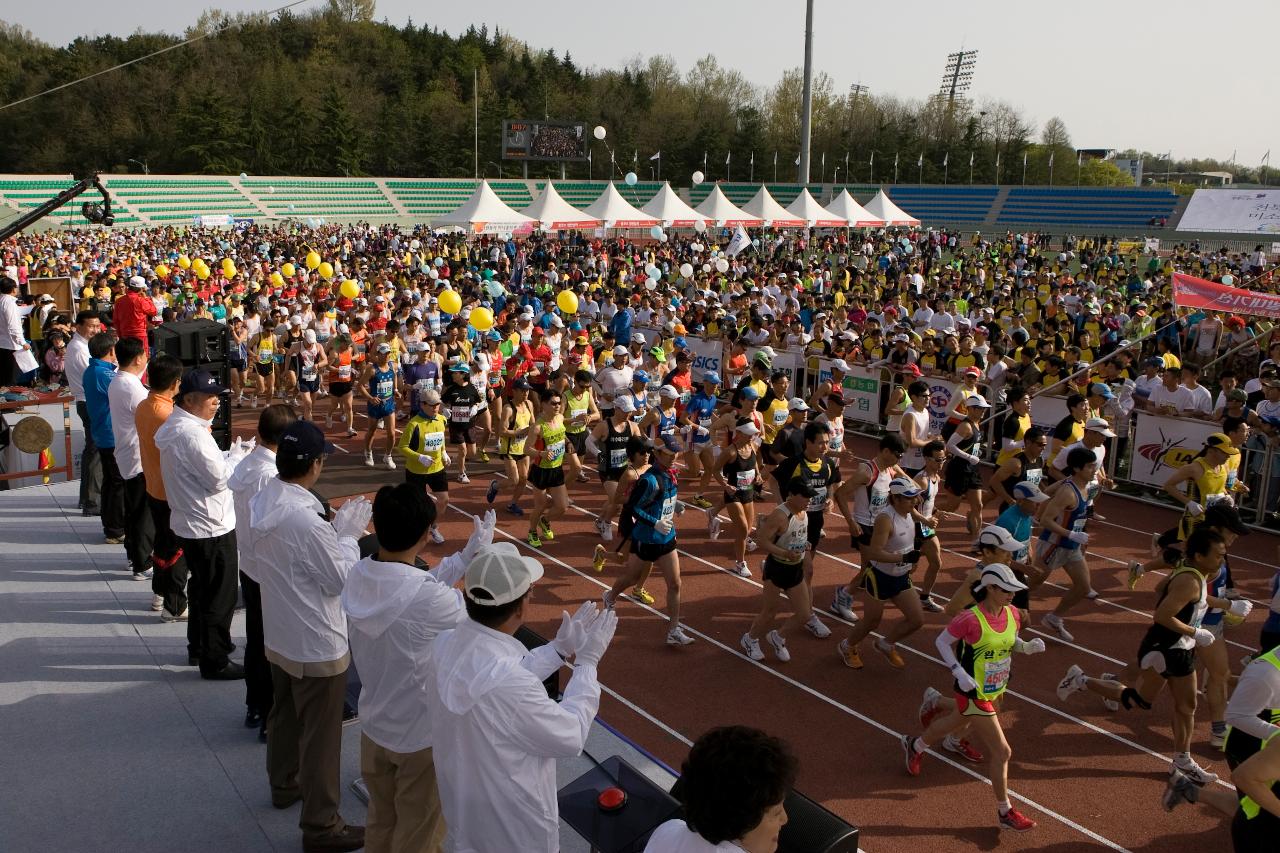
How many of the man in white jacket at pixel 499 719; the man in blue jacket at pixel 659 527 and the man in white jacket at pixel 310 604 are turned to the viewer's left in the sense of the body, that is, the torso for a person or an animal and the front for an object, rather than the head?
0

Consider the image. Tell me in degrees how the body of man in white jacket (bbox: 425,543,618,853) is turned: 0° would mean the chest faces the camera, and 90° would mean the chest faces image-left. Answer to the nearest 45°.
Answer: approximately 225°

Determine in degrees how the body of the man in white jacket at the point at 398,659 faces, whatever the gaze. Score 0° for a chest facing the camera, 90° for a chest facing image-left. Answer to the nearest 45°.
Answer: approximately 225°

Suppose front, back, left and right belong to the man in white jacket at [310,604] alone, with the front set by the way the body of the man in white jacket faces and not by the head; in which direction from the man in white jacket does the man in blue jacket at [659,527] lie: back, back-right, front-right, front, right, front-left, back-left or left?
front

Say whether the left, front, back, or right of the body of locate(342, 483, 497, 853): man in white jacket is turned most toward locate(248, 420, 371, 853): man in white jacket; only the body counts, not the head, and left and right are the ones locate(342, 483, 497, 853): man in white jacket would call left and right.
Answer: left

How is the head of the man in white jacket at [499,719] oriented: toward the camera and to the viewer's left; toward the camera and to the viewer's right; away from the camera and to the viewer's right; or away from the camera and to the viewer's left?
away from the camera and to the viewer's right

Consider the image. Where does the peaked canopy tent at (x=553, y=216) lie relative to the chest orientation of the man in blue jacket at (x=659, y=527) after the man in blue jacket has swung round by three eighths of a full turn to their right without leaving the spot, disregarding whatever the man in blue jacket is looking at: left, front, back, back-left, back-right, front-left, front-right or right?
right

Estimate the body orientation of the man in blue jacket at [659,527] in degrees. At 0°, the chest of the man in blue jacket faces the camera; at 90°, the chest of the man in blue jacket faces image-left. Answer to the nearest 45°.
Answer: approximately 315°

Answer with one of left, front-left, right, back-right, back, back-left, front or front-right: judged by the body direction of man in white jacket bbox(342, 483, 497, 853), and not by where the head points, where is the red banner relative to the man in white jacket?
front

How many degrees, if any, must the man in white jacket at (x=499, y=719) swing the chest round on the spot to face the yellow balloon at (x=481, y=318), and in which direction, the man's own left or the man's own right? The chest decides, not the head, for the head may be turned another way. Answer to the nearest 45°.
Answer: approximately 45° to the man's own left

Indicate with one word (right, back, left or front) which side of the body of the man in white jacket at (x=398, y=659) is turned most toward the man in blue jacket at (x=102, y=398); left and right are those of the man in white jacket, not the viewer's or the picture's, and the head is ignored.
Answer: left

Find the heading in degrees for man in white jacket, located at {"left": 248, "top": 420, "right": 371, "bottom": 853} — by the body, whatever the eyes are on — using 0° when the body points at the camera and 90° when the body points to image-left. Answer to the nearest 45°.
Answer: approximately 225°

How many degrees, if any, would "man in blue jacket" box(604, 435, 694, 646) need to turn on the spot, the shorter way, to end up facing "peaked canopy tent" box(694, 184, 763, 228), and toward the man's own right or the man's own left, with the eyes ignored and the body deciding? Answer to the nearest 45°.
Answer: approximately 135° to the man's own left

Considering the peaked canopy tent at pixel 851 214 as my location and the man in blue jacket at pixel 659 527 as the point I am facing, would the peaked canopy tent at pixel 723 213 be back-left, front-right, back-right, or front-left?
front-right

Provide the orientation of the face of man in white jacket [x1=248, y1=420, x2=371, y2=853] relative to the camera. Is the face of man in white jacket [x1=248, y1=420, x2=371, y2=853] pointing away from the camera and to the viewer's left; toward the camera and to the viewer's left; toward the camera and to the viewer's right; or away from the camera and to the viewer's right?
away from the camera and to the viewer's right

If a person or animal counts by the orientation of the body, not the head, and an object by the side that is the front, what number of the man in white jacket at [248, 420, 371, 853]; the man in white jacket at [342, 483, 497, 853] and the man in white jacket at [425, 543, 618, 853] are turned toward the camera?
0

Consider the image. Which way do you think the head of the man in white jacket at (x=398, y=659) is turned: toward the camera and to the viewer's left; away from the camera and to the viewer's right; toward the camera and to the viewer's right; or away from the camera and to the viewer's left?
away from the camera and to the viewer's right

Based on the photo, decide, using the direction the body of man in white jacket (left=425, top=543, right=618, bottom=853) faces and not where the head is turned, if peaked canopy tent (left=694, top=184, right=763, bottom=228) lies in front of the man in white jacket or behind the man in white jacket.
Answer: in front
